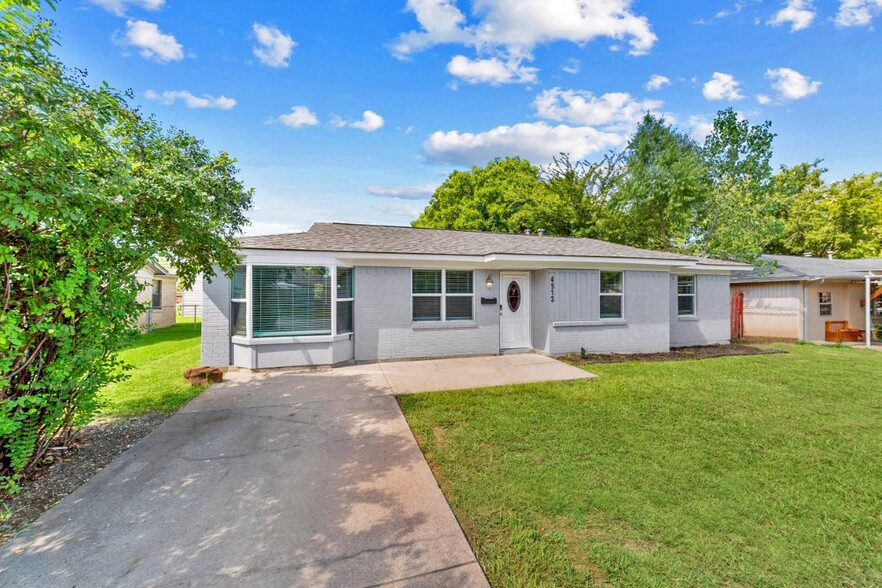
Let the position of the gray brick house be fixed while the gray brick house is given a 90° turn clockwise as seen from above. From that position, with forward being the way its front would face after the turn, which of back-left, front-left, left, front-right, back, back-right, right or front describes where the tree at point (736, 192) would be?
back-right

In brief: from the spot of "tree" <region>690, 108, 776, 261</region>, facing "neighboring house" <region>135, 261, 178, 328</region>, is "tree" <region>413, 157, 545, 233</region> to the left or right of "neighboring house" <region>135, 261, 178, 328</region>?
right

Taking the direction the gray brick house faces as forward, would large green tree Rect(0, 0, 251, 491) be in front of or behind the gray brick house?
in front

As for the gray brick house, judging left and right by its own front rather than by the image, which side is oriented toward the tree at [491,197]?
back

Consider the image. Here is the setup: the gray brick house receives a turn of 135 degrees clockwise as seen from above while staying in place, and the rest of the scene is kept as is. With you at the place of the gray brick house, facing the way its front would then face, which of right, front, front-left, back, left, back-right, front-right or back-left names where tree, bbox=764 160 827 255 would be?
right

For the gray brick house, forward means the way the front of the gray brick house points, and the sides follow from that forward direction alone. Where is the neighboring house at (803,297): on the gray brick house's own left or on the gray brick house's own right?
on the gray brick house's own left

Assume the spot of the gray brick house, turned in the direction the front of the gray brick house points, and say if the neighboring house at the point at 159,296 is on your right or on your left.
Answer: on your right

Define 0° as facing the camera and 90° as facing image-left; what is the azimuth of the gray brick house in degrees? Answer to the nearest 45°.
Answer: approximately 0°
